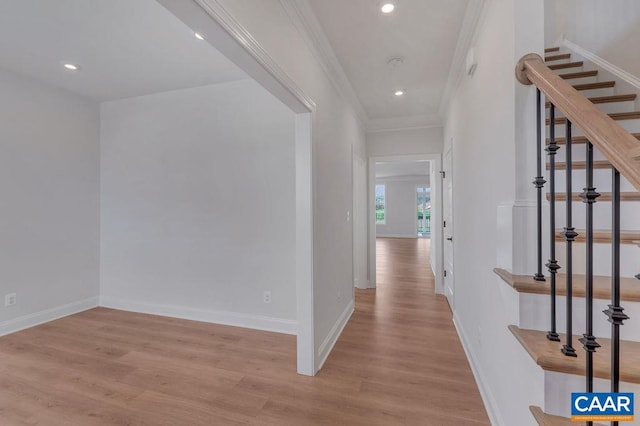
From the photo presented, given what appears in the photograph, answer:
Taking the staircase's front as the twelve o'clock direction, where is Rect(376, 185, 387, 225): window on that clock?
The window is roughly at 5 o'clock from the staircase.

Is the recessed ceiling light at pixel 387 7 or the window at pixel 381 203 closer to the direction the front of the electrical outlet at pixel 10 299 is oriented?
the recessed ceiling light

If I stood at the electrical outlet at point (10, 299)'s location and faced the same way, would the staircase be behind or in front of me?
in front

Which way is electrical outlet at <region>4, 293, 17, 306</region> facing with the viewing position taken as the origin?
facing the viewer and to the right of the viewer

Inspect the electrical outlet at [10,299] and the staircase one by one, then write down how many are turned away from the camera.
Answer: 0

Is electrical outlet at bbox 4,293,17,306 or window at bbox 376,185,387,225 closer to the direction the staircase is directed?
the electrical outlet

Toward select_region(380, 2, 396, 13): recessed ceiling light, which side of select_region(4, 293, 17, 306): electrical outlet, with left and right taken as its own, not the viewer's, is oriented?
front

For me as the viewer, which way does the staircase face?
facing the viewer
